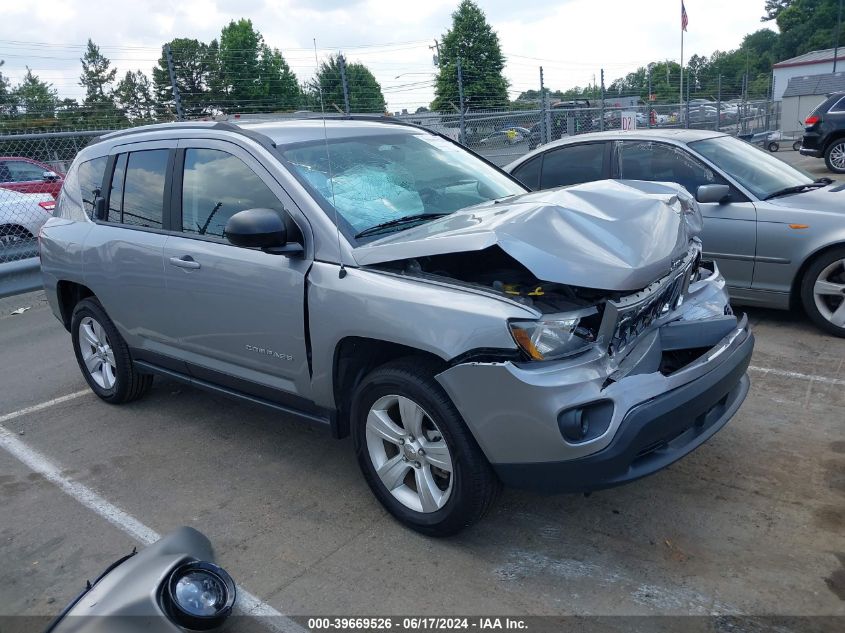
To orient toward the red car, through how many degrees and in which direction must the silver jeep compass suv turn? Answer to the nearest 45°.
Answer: approximately 180°

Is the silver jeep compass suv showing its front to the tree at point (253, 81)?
no

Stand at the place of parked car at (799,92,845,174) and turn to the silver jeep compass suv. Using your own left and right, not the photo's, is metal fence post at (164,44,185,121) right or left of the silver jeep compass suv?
right

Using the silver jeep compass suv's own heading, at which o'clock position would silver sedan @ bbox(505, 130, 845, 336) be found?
The silver sedan is roughly at 9 o'clock from the silver jeep compass suv.

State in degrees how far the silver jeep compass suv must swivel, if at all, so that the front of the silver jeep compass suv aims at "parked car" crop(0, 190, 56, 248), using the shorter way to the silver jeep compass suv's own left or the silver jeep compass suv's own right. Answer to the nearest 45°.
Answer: approximately 180°

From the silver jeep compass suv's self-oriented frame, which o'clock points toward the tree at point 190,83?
The tree is roughly at 7 o'clock from the silver jeep compass suv.

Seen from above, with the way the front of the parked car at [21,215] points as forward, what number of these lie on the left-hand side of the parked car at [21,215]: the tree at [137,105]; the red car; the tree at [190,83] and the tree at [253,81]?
0

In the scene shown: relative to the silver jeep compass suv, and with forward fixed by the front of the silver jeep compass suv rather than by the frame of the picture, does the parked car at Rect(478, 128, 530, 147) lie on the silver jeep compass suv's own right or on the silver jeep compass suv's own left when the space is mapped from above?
on the silver jeep compass suv's own left

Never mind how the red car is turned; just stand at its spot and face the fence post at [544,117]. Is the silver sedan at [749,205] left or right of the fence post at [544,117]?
right

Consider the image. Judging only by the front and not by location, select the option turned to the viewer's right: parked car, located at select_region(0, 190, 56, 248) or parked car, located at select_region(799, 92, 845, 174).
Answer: parked car, located at select_region(799, 92, 845, 174)

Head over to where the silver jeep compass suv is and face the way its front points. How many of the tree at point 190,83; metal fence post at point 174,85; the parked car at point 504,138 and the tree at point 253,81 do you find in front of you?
0
